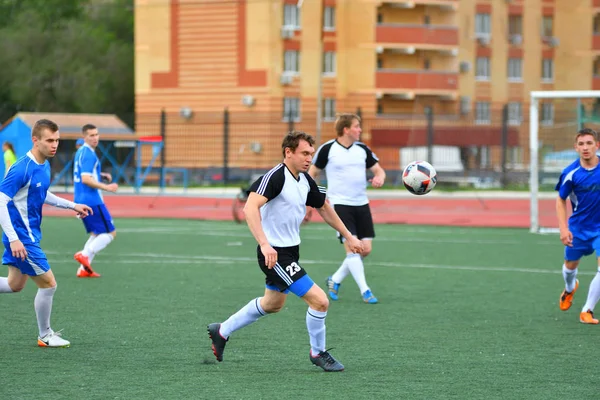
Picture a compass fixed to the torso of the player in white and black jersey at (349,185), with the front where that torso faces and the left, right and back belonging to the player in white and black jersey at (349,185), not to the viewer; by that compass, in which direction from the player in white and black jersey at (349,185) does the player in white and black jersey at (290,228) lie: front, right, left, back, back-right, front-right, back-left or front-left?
front

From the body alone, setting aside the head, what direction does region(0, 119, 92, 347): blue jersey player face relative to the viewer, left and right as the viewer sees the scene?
facing the viewer and to the right of the viewer

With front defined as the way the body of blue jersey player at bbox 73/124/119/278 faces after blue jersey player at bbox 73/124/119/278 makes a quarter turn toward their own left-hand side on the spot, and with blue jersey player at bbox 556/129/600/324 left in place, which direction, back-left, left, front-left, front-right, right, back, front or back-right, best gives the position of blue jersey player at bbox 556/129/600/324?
back-right

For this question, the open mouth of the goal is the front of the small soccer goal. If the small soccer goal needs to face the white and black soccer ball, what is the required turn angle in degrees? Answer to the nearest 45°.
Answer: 0° — it already faces it

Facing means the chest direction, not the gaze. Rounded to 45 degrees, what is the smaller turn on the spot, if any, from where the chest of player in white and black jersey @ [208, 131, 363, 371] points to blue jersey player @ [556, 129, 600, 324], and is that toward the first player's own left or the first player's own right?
approximately 90° to the first player's own left

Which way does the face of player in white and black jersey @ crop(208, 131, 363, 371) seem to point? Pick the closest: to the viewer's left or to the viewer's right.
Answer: to the viewer's right

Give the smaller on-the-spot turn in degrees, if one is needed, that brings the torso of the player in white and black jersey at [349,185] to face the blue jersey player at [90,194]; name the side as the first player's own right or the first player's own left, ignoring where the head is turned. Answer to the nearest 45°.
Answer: approximately 135° to the first player's own right

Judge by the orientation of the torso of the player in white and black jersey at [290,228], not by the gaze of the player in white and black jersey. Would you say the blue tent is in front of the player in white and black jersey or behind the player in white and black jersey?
behind

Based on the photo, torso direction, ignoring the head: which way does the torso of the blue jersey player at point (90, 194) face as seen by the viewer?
to the viewer's right

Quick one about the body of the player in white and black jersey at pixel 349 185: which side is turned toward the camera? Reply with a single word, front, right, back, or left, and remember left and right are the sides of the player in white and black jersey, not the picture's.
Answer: front
